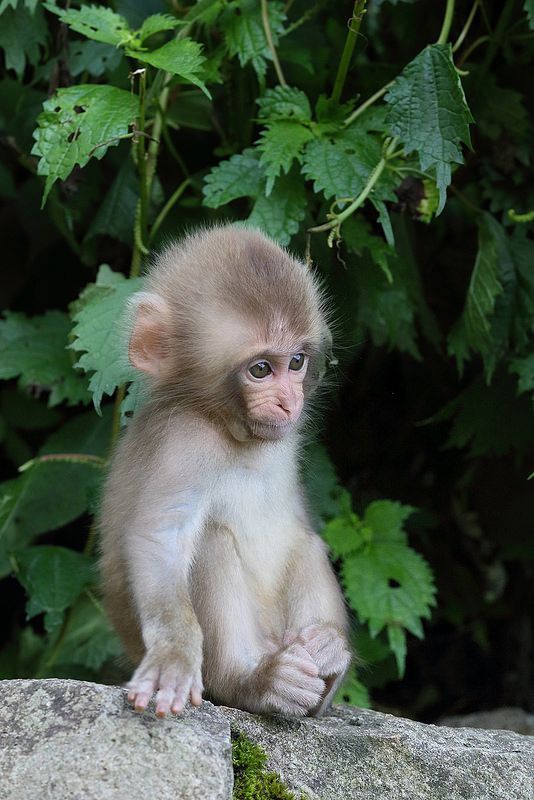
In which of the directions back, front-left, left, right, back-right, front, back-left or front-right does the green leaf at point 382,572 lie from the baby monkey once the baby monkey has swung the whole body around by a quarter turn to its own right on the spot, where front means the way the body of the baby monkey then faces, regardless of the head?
back

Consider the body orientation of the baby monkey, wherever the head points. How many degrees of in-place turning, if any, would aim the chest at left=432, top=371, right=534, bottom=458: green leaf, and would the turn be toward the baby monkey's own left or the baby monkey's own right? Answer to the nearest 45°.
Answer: approximately 90° to the baby monkey's own left

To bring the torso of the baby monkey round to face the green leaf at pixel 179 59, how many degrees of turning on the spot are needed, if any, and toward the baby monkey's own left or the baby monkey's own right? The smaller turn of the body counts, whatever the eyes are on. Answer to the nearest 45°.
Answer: approximately 180°

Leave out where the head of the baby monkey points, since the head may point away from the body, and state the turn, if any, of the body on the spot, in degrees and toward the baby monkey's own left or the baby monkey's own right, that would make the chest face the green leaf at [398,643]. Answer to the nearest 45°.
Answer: approximately 90° to the baby monkey's own left

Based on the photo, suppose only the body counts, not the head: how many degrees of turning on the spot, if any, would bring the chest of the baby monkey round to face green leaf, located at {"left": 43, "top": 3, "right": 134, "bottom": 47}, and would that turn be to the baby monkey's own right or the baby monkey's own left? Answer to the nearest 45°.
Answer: approximately 180°

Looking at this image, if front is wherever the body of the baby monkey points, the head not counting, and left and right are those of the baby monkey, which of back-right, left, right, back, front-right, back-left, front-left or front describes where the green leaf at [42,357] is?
back

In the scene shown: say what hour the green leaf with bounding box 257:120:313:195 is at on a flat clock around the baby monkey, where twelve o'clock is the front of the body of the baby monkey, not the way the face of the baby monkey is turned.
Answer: The green leaf is roughly at 7 o'clock from the baby monkey.

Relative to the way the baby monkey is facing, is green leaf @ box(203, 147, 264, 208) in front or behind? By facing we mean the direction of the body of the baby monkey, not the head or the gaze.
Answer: behind

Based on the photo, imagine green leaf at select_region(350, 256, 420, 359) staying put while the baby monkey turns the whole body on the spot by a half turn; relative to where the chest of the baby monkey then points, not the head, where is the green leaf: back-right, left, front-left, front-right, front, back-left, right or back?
front-right

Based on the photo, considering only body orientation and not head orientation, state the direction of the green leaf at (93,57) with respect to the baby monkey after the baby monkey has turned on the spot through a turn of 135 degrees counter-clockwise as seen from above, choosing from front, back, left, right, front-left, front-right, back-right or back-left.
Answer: front-left

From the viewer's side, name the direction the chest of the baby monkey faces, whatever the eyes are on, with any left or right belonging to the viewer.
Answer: facing the viewer and to the right of the viewer

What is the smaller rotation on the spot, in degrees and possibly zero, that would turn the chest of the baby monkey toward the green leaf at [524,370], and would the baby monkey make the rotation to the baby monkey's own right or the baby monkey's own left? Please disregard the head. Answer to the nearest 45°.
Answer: approximately 90° to the baby monkey's own left
